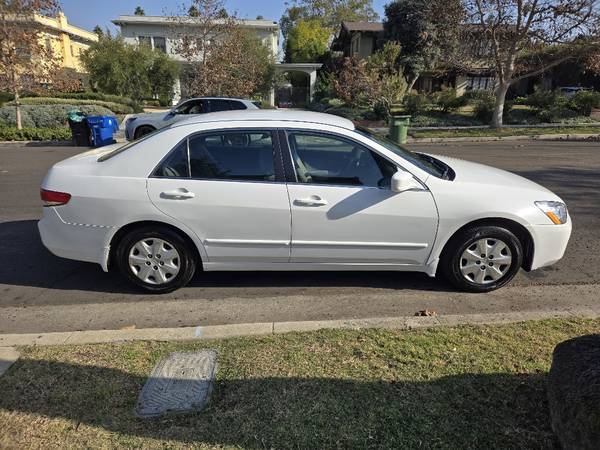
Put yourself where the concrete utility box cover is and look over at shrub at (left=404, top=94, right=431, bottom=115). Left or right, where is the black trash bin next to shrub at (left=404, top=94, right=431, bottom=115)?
left

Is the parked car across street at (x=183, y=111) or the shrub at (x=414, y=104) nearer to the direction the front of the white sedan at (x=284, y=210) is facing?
the shrub

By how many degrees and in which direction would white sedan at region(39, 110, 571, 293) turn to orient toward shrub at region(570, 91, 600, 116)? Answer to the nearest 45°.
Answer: approximately 45° to its left

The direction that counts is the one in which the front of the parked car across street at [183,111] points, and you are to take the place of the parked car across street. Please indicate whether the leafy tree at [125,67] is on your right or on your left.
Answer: on your right

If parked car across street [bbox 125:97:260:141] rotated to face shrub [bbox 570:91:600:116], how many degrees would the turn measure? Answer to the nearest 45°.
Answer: approximately 180°

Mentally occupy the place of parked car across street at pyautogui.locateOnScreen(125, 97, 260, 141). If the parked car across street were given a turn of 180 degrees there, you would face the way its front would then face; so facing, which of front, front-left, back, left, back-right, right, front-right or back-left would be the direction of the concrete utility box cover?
right

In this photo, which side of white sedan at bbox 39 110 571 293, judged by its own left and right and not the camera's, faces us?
right

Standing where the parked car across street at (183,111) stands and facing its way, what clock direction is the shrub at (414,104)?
The shrub is roughly at 5 o'clock from the parked car across street.

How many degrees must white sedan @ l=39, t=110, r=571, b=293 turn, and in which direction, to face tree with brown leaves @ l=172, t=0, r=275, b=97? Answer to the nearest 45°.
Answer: approximately 90° to its left

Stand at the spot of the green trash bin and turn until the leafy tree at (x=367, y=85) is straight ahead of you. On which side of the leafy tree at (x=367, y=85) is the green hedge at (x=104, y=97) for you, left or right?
left

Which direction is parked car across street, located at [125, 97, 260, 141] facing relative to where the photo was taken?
to the viewer's left

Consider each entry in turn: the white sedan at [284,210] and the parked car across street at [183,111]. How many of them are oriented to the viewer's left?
1

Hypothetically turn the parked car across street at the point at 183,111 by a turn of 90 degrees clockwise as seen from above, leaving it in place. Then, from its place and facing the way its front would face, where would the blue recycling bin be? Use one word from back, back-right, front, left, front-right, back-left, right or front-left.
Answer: front-left

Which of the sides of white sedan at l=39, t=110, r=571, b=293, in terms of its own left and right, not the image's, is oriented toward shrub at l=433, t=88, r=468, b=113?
left

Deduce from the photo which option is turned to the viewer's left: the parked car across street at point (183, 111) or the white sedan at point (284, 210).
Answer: the parked car across street

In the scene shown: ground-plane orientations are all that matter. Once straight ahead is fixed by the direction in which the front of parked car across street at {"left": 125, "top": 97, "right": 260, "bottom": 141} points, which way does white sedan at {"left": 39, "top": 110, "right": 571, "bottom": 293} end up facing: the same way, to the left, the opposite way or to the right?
the opposite way

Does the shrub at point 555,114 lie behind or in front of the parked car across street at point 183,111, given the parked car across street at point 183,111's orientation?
behind

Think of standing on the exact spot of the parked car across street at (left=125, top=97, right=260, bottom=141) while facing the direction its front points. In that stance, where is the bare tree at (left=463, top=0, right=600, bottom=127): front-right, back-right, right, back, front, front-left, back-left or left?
back
